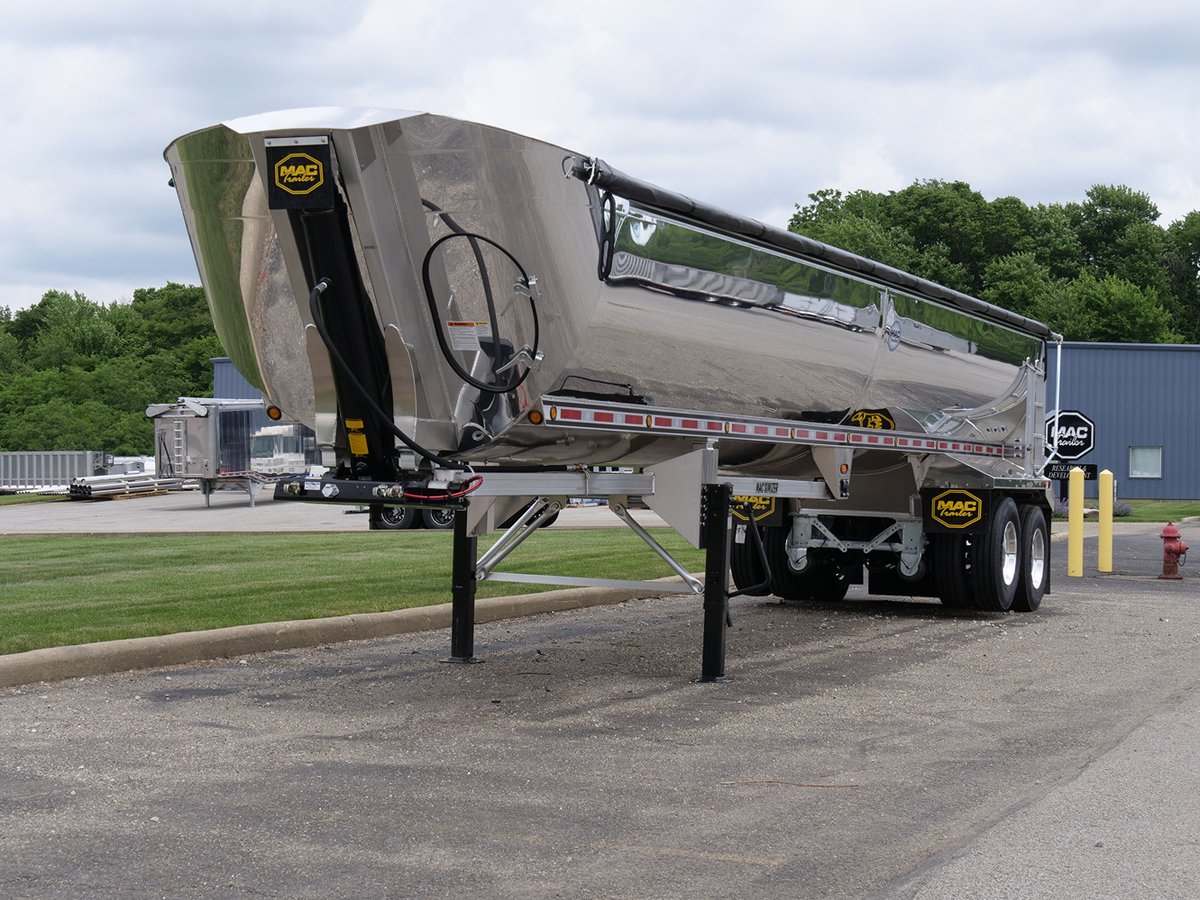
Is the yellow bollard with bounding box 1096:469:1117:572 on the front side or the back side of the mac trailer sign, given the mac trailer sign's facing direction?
on the front side

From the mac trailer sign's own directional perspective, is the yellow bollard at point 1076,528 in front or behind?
in front

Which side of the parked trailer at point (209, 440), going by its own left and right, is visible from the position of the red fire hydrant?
left

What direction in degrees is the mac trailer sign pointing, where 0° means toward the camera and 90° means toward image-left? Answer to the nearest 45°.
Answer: approximately 0°

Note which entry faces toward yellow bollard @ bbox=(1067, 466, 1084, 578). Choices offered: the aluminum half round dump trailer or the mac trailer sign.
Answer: the mac trailer sign

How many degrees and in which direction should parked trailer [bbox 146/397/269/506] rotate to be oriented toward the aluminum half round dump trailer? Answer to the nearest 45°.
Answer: approximately 45° to its left

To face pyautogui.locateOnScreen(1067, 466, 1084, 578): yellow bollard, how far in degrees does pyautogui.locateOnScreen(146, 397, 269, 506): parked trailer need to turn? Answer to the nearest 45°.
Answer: approximately 90° to its left

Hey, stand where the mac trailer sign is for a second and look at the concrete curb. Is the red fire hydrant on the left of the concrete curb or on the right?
left

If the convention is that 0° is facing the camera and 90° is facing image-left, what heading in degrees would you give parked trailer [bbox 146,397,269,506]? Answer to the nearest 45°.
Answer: approximately 45°

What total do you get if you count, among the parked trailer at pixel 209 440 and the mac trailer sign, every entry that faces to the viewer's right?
0

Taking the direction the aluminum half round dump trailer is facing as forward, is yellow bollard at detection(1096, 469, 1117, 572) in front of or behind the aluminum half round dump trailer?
behind

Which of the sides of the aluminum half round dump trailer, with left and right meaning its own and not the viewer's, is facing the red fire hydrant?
back

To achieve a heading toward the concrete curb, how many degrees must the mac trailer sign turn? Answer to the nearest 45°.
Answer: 0° — it already faces it

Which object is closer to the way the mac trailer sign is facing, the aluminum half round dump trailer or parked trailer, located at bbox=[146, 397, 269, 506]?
the aluminum half round dump trailer
